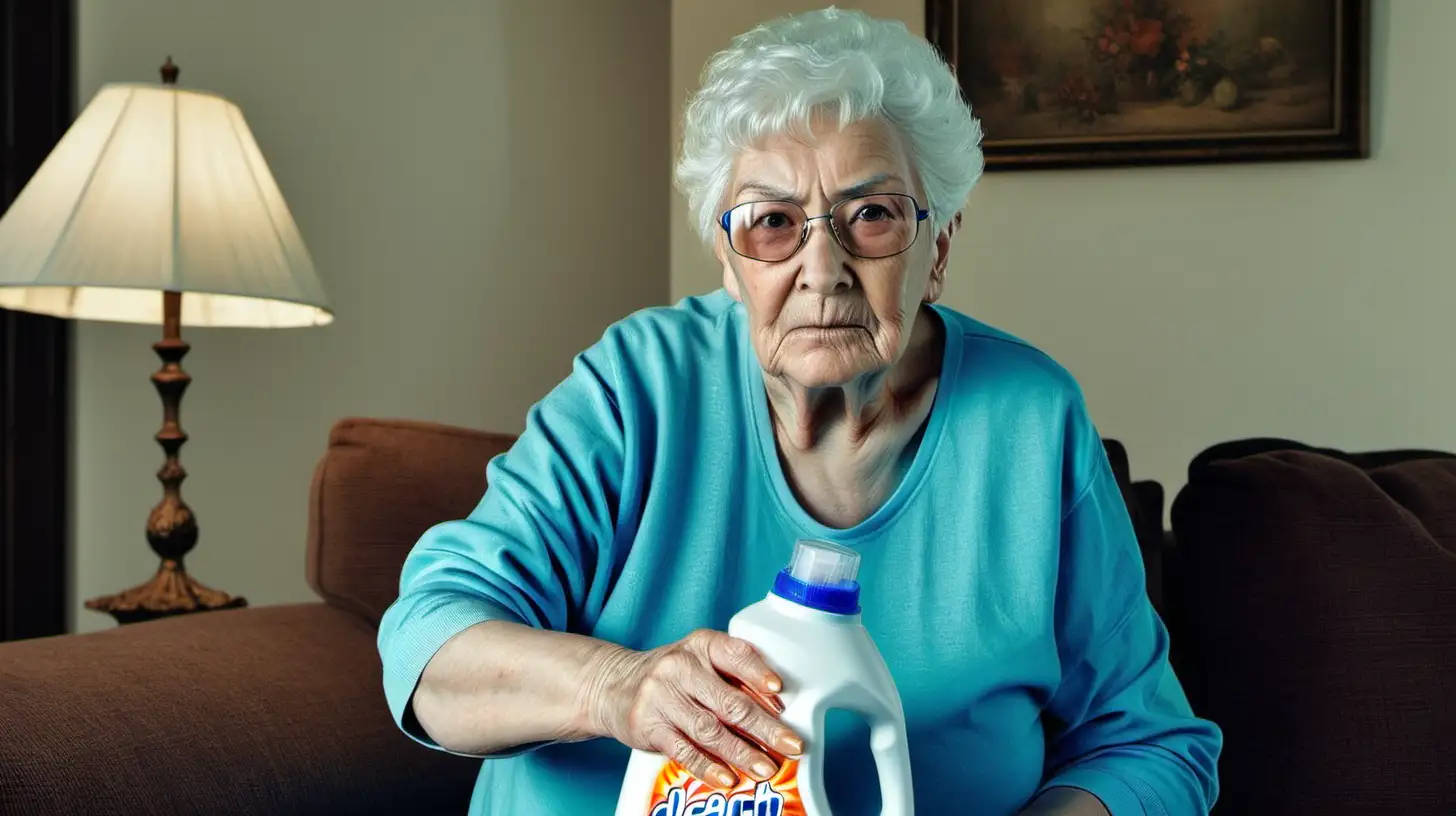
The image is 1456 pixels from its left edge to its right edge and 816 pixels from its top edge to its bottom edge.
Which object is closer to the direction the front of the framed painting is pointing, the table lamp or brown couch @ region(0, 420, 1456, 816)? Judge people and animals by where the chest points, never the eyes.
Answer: the brown couch

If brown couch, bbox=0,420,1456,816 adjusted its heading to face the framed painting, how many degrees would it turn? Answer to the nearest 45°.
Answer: approximately 180°

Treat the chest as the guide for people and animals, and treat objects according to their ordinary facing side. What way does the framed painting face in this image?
toward the camera

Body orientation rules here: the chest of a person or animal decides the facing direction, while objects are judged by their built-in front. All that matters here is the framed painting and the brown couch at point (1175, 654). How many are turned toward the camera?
2

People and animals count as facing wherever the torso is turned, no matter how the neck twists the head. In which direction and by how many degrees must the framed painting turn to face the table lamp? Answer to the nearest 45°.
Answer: approximately 45° to its right

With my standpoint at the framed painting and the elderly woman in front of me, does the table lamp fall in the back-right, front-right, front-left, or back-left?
front-right

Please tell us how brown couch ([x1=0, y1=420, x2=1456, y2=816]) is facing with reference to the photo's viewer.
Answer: facing the viewer

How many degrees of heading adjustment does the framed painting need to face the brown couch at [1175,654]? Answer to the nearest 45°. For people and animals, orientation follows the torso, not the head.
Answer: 0° — it already faces it
